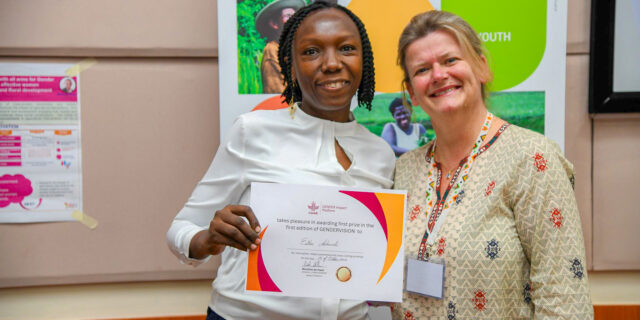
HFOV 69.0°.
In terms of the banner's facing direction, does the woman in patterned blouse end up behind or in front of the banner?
in front

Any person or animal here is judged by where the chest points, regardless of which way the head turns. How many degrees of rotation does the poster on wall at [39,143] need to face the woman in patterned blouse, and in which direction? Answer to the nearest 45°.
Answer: approximately 45° to its left

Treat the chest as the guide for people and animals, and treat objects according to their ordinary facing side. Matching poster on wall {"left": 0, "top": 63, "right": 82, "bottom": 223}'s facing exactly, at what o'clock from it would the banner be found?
The banner is roughly at 10 o'clock from the poster on wall.

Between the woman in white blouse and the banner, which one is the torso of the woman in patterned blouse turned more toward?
the woman in white blouse

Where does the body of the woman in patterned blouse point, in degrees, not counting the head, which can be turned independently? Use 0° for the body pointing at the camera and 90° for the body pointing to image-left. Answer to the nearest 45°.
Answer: approximately 45°

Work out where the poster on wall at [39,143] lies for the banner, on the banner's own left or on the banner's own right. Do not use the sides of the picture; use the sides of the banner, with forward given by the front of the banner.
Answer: on the banner's own right

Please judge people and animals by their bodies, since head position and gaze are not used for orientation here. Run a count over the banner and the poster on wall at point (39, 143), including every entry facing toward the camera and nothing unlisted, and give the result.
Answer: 2

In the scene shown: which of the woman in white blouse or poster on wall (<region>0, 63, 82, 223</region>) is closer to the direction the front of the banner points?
the woman in white blouse

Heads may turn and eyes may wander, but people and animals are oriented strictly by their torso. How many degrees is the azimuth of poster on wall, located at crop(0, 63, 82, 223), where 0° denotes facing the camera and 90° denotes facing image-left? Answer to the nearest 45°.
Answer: approximately 0°

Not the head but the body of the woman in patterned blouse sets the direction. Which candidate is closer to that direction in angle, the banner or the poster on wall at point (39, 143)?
the poster on wall
